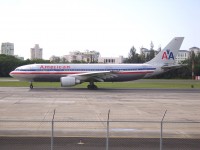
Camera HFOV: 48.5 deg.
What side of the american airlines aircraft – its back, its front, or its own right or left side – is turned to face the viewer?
left

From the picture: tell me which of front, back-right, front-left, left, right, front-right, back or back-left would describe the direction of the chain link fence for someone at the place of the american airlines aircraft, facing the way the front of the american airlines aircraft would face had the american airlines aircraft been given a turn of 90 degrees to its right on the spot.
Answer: back
